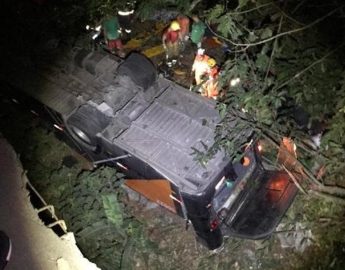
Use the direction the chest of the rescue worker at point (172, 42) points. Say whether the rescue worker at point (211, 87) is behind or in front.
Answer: in front

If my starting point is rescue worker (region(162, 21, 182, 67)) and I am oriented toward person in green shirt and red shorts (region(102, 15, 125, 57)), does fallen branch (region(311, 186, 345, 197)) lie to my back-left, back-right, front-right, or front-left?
back-left

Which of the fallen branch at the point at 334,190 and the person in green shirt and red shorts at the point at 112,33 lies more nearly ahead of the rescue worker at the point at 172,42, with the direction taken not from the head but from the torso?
the fallen branch

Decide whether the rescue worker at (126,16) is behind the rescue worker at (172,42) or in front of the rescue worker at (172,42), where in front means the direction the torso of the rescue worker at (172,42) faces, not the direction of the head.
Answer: behind

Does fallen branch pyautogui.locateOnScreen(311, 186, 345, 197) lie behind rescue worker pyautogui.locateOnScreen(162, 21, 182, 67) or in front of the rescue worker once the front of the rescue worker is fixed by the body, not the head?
in front
